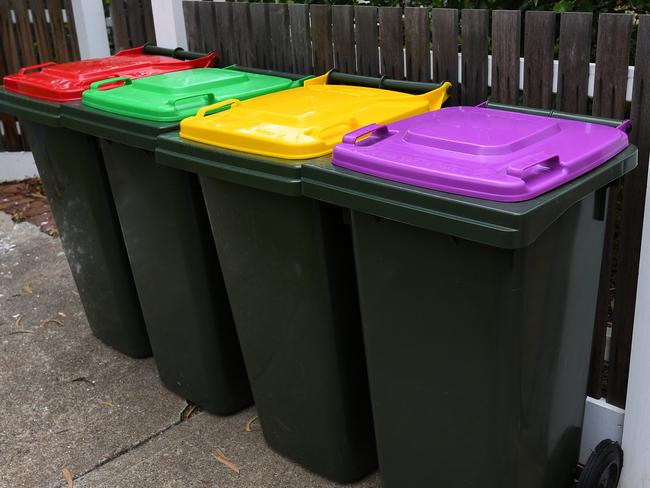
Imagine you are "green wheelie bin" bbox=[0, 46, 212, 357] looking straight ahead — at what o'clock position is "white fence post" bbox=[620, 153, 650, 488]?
The white fence post is roughly at 9 o'clock from the green wheelie bin.

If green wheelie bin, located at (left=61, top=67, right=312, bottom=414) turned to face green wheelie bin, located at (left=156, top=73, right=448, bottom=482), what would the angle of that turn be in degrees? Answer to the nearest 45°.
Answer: approximately 90° to its left

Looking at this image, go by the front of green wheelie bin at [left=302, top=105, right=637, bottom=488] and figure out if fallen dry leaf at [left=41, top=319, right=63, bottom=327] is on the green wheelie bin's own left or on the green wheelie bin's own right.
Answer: on the green wheelie bin's own right

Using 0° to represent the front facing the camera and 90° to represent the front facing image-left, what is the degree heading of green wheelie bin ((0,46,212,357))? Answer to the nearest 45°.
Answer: approximately 45°

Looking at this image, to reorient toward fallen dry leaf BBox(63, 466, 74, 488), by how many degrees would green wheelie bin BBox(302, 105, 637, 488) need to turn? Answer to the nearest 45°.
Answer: approximately 45° to its right

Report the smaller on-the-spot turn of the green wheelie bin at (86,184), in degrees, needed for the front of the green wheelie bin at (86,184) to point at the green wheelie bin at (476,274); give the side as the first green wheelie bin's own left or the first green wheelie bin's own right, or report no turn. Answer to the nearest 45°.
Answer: approximately 90° to the first green wheelie bin's own left

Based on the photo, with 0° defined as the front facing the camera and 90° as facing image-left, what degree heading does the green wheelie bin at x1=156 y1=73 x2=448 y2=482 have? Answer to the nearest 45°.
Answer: approximately 45°

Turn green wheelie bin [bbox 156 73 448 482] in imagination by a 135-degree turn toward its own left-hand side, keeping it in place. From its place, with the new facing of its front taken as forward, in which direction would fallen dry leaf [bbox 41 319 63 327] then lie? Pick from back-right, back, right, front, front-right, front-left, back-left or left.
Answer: back-left

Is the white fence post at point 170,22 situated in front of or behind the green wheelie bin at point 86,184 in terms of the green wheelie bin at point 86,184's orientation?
behind

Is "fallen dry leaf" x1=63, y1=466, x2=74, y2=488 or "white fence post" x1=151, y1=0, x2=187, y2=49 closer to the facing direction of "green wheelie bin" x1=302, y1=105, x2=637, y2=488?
the fallen dry leaf

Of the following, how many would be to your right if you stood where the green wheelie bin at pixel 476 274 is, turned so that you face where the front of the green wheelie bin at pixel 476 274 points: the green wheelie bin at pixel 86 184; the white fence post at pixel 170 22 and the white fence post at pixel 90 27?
3

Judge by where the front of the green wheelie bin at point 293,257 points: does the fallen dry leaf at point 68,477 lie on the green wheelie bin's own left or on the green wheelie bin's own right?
on the green wheelie bin's own right

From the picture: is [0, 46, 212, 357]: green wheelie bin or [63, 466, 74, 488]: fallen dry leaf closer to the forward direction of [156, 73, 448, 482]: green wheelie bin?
the fallen dry leaf
